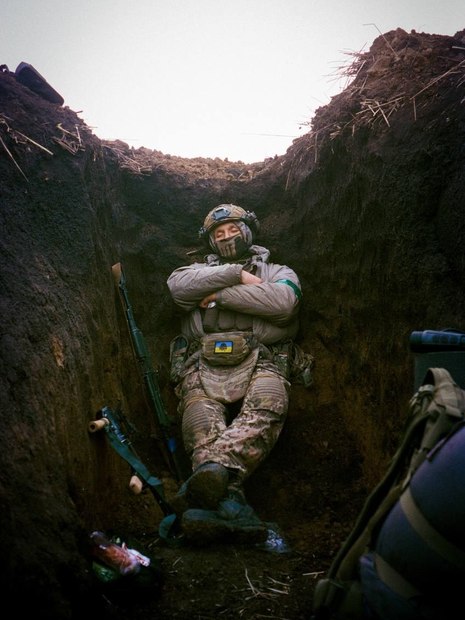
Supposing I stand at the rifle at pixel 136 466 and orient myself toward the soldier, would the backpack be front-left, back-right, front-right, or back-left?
back-right

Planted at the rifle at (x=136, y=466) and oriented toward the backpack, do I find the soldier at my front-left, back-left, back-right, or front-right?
back-left

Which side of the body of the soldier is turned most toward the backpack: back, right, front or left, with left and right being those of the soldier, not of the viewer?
front

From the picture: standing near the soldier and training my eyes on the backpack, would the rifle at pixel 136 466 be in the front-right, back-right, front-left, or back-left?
front-right

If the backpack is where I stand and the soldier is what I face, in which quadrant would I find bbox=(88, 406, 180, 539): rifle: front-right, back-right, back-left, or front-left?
front-left

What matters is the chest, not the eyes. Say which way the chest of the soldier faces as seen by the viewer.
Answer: toward the camera
